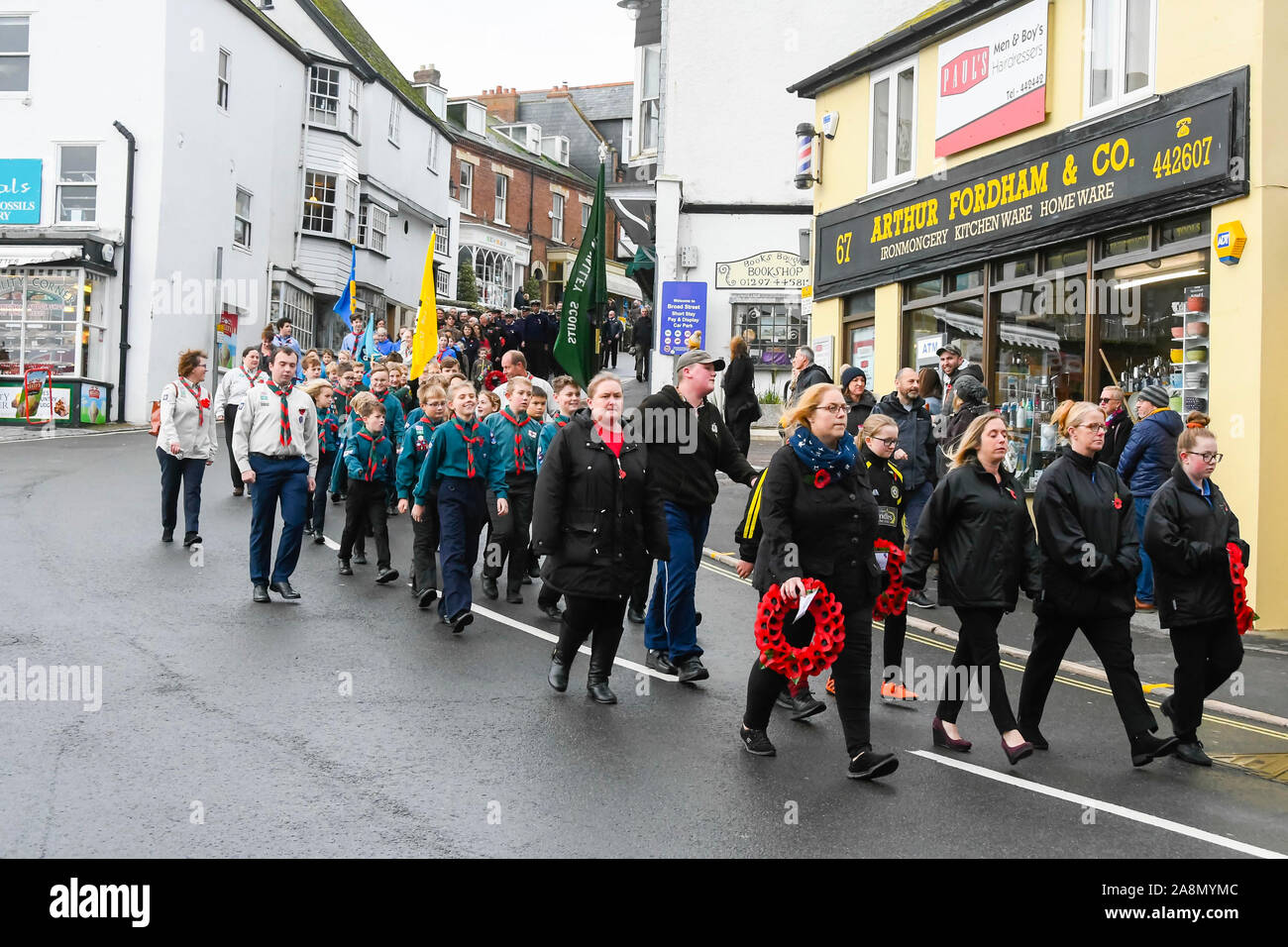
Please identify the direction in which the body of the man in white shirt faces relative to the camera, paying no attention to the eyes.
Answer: toward the camera

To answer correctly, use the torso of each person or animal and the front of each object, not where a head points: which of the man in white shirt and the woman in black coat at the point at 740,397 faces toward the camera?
the man in white shirt

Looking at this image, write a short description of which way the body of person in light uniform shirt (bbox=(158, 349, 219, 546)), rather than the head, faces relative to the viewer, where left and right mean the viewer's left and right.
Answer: facing the viewer and to the right of the viewer

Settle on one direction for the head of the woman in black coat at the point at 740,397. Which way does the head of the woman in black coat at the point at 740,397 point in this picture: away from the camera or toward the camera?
away from the camera

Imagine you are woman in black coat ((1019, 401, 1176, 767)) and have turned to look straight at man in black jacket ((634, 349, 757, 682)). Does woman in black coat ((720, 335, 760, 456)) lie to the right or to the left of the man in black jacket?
right

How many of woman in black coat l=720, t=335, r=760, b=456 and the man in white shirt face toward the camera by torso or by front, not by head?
1

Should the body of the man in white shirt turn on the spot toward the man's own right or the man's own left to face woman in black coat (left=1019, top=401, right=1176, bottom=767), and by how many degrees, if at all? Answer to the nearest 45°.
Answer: approximately 45° to the man's own left

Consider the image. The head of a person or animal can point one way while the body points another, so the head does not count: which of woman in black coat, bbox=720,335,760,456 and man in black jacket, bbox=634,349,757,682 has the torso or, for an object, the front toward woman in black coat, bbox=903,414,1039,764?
the man in black jacket

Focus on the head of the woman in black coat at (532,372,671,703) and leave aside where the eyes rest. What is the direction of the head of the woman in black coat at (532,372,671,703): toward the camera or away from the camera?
toward the camera

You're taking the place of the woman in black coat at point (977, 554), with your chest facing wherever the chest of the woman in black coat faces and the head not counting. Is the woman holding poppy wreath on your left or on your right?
on your right

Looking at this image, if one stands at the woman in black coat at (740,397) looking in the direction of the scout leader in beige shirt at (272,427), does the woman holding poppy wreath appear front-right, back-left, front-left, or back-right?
front-left

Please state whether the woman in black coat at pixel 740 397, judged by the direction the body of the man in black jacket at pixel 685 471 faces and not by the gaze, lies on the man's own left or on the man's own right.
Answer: on the man's own left

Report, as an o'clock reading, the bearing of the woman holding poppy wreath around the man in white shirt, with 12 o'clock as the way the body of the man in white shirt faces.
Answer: The woman holding poppy wreath is roughly at 11 o'clock from the man in white shirt.
